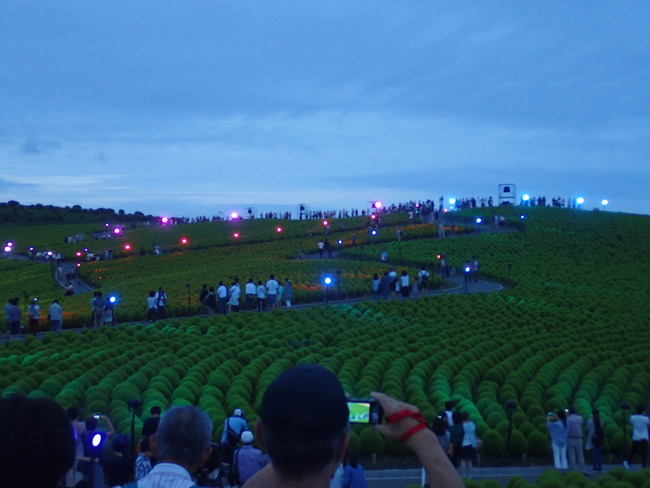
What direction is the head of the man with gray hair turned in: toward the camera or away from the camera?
away from the camera

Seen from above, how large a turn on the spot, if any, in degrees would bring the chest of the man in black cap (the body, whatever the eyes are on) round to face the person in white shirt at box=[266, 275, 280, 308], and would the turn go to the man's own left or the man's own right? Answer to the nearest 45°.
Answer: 0° — they already face them

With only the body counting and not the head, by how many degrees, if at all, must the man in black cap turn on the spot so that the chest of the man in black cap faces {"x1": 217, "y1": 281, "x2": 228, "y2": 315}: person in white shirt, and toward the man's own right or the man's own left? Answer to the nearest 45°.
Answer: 0° — they already face them

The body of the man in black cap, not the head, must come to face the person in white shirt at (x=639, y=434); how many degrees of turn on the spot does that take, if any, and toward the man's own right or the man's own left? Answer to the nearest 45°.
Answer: approximately 45° to the man's own right

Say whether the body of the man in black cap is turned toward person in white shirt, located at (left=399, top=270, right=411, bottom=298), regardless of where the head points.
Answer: yes

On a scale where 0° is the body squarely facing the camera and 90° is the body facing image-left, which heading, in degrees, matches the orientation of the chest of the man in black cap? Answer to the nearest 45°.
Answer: approximately 180°
